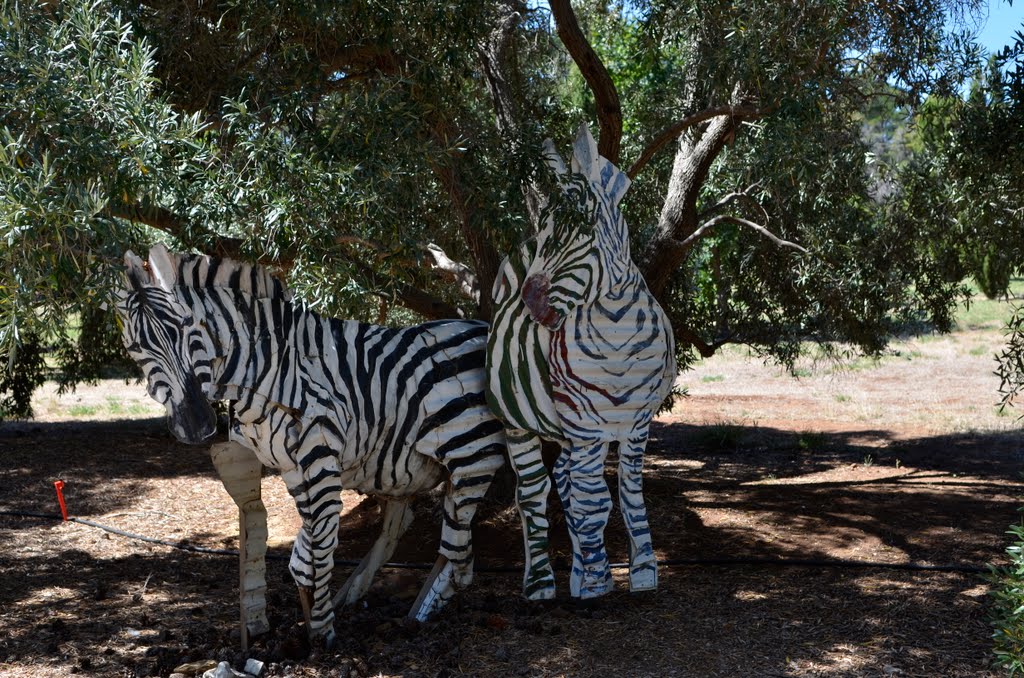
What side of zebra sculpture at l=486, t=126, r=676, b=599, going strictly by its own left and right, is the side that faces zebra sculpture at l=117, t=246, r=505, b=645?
right

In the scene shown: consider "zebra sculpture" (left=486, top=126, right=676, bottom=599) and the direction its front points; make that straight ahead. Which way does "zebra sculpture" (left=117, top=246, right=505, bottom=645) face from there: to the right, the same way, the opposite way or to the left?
to the right

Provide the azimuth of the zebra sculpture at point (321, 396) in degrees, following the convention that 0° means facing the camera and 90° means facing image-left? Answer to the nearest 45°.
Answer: approximately 45°

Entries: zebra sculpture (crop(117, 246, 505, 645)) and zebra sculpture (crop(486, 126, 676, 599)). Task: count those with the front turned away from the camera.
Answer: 0

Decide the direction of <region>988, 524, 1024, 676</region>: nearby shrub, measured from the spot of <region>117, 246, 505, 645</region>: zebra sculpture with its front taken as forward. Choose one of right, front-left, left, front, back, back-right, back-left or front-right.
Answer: left
